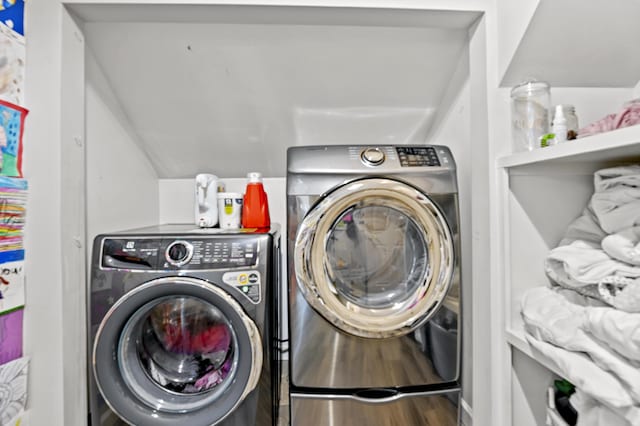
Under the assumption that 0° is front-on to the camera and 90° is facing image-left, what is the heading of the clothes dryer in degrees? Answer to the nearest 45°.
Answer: approximately 0°

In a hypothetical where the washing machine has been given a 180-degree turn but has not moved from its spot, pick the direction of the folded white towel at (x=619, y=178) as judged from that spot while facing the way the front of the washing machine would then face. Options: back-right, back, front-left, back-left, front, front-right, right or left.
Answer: back-right

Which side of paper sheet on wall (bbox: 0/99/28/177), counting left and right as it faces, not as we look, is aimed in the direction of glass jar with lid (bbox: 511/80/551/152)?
front

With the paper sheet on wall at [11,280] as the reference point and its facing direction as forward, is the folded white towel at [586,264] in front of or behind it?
in front

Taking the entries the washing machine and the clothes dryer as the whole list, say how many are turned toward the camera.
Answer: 2

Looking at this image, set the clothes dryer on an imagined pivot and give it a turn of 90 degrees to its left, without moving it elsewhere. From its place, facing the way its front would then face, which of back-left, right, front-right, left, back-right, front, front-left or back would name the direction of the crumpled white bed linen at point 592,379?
front-right

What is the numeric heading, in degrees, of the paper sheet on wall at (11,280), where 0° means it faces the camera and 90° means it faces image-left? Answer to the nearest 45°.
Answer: approximately 315°

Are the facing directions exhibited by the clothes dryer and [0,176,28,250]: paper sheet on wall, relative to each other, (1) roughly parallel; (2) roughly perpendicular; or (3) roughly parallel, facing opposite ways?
roughly perpendicular

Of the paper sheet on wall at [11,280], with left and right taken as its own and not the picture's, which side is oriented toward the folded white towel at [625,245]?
front

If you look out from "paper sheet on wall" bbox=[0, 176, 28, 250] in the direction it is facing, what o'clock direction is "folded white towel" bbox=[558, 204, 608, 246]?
The folded white towel is roughly at 12 o'clock from the paper sheet on wall.

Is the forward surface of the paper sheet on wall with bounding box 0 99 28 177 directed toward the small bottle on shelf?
yes
